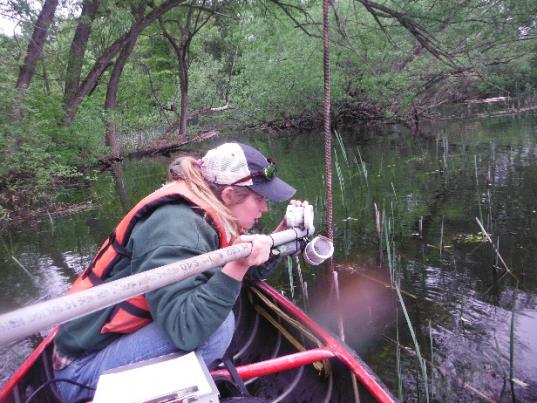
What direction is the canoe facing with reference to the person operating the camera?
facing away from the viewer

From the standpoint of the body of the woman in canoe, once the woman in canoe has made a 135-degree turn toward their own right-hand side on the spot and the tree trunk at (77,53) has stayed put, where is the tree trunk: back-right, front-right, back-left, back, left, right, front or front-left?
back-right

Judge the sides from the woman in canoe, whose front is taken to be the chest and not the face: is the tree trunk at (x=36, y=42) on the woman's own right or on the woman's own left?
on the woman's own left

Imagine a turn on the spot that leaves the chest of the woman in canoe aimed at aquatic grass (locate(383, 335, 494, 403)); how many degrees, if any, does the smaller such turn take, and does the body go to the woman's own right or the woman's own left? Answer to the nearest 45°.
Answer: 0° — they already face it

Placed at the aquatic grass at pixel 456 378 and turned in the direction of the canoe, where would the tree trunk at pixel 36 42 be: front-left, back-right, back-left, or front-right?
front-right

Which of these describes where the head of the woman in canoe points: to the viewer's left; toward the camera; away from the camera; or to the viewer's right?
to the viewer's right

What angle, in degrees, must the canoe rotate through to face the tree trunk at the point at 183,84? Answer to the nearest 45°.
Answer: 0° — it already faces it

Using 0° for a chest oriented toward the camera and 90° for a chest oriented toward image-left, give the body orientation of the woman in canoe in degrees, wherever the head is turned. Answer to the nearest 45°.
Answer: approximately 270°

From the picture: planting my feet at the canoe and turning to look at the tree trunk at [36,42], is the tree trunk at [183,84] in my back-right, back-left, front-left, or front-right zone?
front-right

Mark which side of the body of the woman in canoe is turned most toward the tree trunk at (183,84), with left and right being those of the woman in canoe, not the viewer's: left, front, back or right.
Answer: left

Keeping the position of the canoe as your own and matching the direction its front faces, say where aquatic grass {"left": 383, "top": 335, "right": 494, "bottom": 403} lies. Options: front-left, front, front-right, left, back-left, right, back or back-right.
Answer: right

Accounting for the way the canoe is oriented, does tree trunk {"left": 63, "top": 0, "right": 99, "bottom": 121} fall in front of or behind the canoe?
in front
